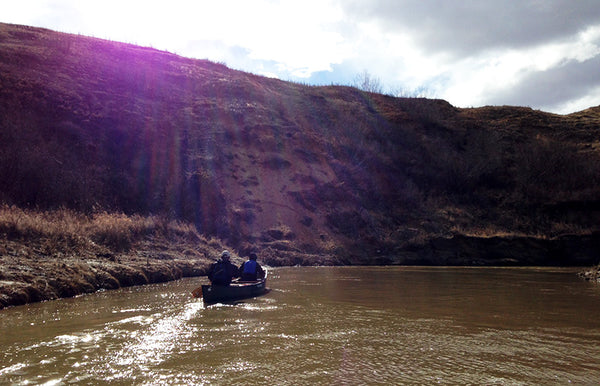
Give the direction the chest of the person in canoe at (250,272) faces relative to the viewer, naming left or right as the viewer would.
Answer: facing away from the viewer and to the right of the viewer

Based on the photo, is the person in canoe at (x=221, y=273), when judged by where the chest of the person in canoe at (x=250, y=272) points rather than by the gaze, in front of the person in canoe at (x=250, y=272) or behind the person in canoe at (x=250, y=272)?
behind

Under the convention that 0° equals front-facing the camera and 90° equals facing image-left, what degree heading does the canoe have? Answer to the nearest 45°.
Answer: approximately 225°
